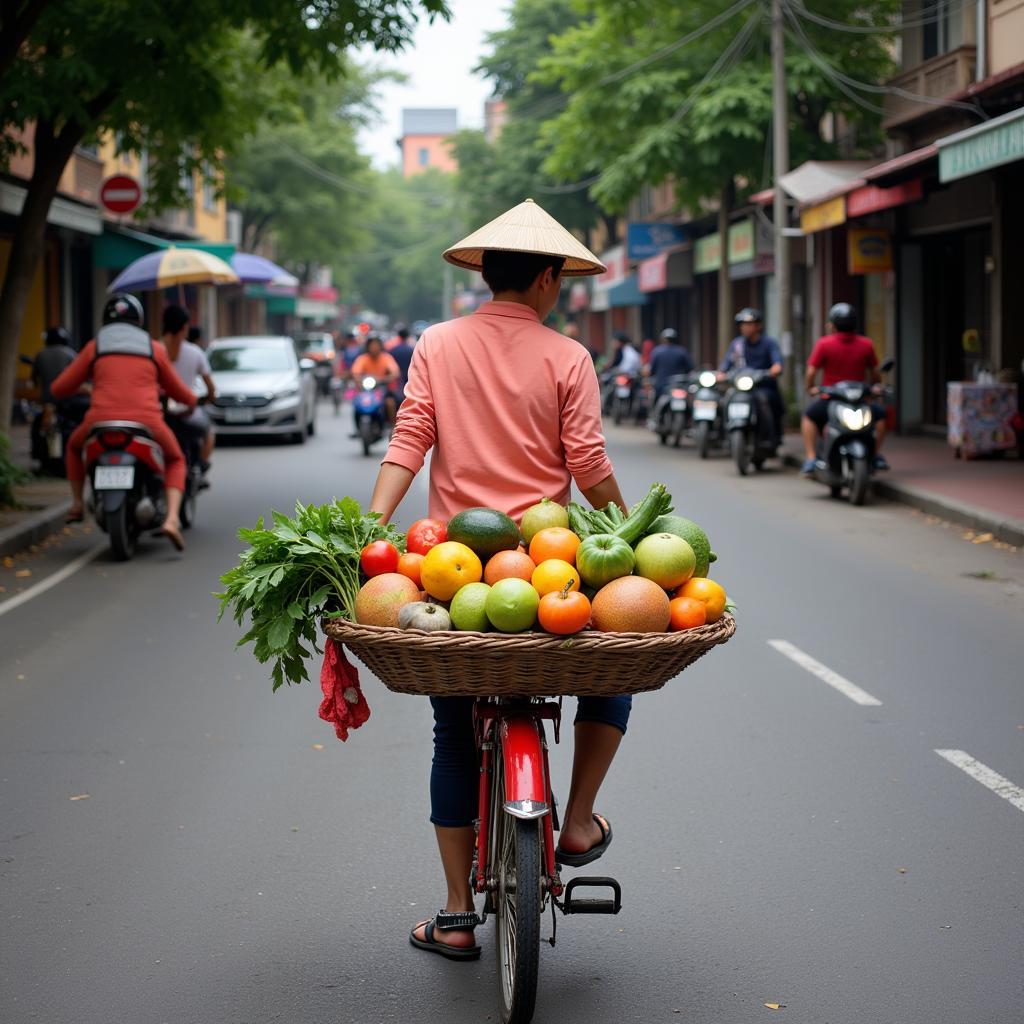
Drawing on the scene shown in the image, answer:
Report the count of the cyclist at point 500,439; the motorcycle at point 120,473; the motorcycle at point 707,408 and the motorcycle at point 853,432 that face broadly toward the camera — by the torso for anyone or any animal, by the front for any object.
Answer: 2

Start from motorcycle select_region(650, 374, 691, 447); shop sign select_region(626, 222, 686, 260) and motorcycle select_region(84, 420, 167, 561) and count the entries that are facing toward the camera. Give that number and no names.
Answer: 1

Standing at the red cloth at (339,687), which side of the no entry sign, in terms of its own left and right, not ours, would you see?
front

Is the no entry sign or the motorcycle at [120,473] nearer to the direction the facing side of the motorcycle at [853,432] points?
the motorcycle

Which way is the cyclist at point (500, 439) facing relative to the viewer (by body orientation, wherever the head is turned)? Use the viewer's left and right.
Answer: facing away from the viewer

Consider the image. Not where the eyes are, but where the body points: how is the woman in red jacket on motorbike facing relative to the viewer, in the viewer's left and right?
facing away from the viewer

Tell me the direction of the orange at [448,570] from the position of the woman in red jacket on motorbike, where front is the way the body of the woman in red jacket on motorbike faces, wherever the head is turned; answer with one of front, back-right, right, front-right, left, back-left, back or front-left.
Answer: back

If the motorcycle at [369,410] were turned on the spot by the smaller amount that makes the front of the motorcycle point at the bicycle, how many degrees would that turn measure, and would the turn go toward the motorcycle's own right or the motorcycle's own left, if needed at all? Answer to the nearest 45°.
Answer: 0° — it already faces it
